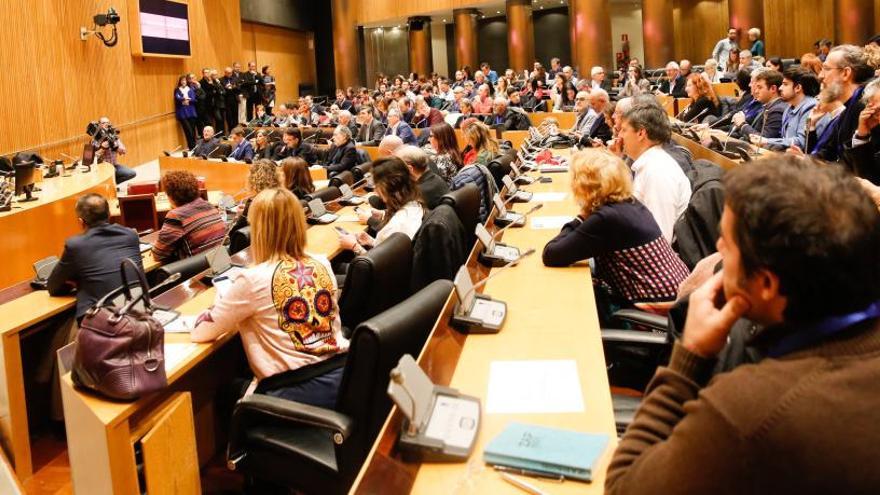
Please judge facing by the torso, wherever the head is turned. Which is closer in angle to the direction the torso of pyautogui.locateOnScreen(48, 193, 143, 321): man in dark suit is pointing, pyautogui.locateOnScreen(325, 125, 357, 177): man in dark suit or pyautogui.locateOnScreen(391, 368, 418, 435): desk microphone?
the man in dark suit

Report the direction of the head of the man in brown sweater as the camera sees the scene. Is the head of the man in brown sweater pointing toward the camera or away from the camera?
away from the camera

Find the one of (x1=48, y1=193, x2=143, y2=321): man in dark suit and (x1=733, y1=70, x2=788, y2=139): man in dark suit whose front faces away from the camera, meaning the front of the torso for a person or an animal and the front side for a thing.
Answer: (x1=48, y1=193, x2=143, y2=321): man in dark suit

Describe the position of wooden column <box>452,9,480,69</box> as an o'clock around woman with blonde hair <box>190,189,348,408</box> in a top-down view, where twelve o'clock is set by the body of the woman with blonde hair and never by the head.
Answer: The wooden column is roughly at 2 o'clock from the woman with blonde hair.

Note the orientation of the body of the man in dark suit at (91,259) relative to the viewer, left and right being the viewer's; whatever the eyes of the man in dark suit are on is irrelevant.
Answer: facing away from the viewer

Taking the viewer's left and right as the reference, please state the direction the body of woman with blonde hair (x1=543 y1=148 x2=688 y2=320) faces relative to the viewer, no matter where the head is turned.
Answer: facing away from the viewer and to the left of the viewer

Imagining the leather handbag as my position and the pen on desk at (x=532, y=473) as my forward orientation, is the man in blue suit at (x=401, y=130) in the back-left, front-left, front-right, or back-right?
back-left

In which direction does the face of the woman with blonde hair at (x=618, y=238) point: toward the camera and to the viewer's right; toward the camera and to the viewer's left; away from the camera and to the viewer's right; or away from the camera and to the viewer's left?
away from the camera and to the viewer's left

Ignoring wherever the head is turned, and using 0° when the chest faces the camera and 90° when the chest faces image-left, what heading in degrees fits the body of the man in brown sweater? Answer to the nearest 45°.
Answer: approximately 135°

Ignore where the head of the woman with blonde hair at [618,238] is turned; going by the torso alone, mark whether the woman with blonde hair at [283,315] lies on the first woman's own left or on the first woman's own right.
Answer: on the first woman's own left
